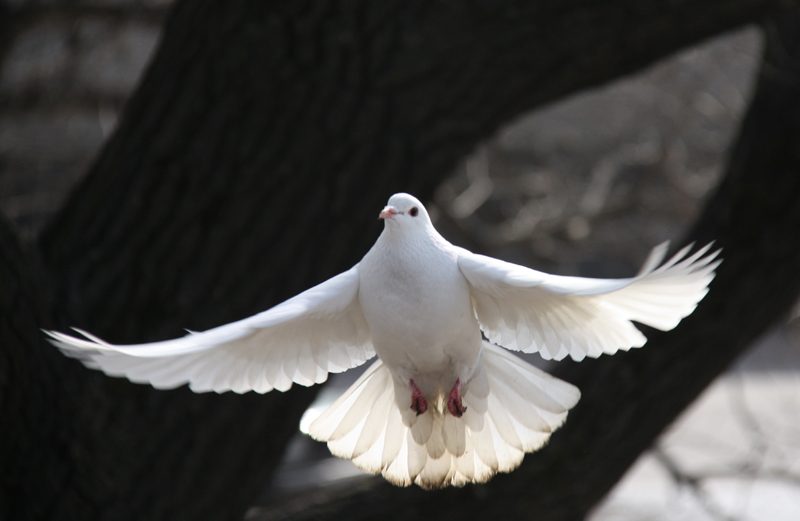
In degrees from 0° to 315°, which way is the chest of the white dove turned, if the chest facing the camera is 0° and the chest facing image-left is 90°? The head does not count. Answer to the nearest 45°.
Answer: approximately 0°

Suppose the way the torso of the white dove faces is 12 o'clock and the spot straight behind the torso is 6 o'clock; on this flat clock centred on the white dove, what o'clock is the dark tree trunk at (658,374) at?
The dark tree trunk is roughly at 7 o'clock from the white dove.

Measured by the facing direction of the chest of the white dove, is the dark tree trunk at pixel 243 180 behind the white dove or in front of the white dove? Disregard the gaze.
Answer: behind
